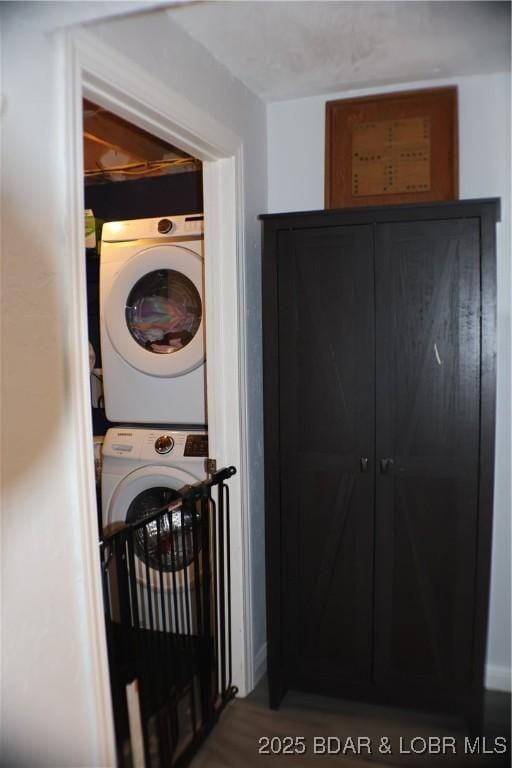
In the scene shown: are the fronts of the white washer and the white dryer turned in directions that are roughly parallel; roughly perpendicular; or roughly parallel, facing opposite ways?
roughly parallel

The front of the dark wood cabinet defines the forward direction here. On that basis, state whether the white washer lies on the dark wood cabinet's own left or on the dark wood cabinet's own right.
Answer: on the dark wood cabinet's own right

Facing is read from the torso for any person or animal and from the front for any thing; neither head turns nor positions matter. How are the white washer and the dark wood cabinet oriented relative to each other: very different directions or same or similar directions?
same or similar directions

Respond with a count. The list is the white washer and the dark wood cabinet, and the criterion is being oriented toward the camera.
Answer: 2

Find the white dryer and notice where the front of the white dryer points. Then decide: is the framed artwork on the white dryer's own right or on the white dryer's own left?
on the white dryer's own left

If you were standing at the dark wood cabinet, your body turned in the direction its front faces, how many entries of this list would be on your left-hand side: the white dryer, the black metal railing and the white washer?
0

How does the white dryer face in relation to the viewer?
toward the camera

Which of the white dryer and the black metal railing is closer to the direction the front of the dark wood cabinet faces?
the black metal railing

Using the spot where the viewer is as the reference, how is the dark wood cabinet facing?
facing the viewer

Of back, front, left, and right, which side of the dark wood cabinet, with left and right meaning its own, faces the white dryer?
right

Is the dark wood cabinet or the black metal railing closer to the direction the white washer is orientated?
the black metal railing
